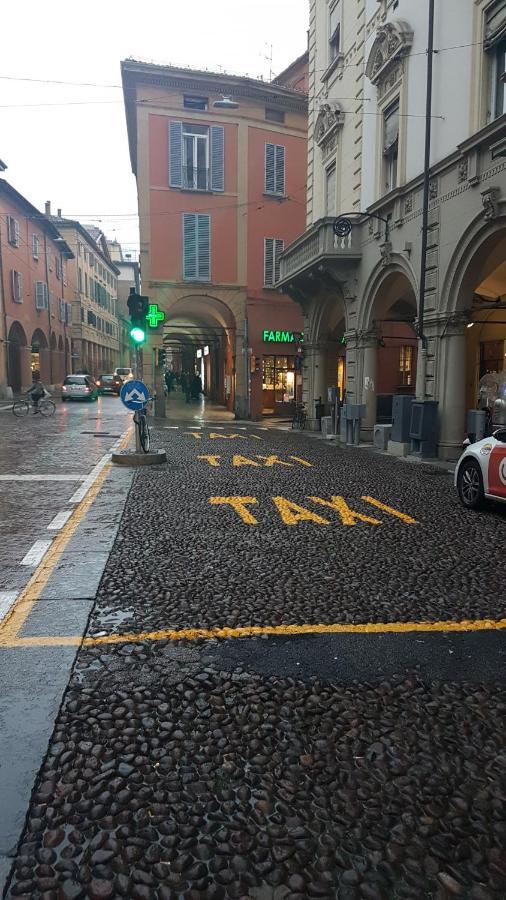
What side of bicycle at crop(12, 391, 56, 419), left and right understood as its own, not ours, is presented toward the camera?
left

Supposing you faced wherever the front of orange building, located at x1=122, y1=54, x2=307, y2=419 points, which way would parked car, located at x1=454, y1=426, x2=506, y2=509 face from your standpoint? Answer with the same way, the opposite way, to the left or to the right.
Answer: the opposite way

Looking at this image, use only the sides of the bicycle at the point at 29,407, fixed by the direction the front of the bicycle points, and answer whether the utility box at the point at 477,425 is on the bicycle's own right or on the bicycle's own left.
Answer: on the bicycle's own left

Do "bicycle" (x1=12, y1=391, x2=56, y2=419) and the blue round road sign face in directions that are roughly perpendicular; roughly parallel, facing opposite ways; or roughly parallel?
roughly perpendicular

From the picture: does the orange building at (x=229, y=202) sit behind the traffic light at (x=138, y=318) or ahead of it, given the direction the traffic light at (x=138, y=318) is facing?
behind

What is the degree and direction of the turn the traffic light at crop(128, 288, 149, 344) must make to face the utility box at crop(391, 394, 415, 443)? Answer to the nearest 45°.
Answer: approximately 90° to its left

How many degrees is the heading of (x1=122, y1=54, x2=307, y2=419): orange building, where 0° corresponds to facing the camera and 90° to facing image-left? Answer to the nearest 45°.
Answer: approximately 0°

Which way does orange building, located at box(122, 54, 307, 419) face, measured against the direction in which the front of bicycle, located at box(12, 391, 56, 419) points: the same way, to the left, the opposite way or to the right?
to the left

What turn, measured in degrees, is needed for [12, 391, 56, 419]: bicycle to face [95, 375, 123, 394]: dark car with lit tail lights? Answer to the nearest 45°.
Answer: approximately 90° to its right

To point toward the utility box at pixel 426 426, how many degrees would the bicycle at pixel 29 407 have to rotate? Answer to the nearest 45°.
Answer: approximately 135° to its left

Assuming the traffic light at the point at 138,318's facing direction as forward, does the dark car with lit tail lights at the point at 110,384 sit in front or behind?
behind
